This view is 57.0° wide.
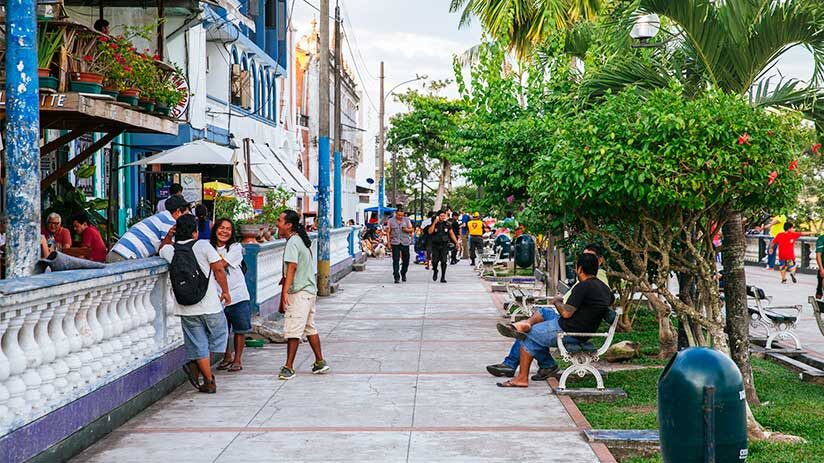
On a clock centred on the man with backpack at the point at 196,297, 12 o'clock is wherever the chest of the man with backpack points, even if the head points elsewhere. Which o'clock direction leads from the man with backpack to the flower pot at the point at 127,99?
The flower pot is roughly at 10 o'clock from the man with backpack.

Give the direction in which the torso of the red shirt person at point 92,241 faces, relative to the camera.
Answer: to the viewer's left

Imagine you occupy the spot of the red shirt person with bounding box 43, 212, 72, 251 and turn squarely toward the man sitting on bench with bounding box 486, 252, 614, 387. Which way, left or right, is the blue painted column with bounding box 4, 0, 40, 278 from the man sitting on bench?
right

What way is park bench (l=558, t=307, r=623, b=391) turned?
to the viewer's left

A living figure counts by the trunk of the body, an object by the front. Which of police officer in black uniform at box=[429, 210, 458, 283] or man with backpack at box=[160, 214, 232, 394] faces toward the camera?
the police officer in black uniform

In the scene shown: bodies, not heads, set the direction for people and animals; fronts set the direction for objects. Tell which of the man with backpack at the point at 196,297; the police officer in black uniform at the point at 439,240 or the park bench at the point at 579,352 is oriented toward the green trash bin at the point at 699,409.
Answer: the police officer in black uniform

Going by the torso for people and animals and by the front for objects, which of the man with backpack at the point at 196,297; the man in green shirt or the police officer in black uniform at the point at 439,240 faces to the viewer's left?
the man in green shirt

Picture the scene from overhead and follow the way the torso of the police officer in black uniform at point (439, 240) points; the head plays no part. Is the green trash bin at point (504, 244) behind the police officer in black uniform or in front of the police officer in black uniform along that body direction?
behind

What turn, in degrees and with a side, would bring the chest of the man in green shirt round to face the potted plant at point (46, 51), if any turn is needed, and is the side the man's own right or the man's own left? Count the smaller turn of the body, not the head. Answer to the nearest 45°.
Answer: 0° — they already face it

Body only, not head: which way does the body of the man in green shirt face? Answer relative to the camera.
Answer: to the viewer's left

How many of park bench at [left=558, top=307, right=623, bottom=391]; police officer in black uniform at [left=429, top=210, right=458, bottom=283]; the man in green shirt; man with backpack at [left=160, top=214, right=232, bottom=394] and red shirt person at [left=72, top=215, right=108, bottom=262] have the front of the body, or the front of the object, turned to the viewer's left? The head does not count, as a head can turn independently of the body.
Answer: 3

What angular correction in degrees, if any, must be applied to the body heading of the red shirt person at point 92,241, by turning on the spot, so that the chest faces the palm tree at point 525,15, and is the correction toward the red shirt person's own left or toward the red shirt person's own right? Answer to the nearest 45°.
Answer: approximately 135° to the red shirt person's own right

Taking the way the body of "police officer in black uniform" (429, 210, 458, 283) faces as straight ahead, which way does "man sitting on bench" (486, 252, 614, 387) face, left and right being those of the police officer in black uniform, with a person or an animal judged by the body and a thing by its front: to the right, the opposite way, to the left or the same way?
to the right

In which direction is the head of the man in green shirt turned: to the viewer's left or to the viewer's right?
to the viewer's left

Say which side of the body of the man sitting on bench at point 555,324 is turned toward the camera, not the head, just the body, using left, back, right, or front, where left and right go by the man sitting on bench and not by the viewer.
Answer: left

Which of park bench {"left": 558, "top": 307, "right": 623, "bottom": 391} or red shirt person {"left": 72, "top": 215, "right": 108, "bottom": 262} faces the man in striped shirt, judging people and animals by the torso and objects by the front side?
the park bench
